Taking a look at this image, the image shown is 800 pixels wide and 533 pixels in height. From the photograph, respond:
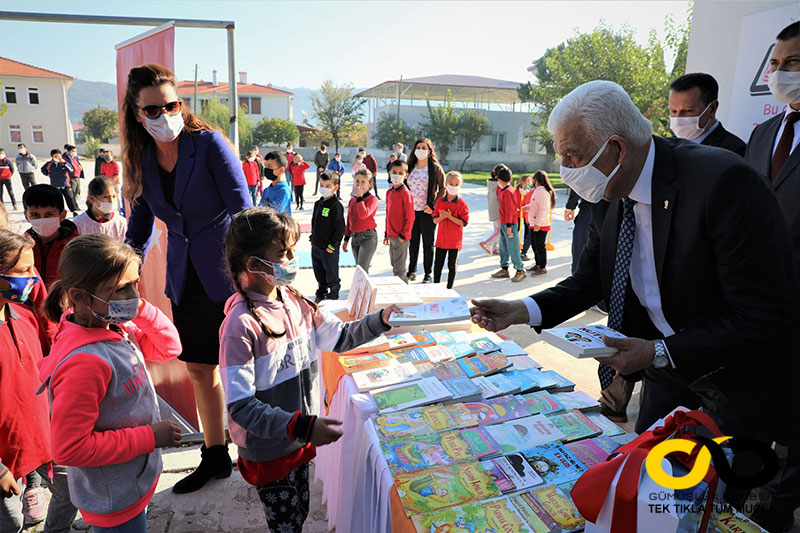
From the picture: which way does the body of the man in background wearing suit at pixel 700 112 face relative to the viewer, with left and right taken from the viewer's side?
facing the viewer and to the left of the viewer

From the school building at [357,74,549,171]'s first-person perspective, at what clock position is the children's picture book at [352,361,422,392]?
The children's picture book is roughly at 12 o'clock from the school building.

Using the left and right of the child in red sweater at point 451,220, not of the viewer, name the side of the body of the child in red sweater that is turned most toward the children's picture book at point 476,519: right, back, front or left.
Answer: front

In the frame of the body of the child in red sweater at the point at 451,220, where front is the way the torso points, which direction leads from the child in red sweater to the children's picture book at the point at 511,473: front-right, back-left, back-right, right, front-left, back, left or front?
front

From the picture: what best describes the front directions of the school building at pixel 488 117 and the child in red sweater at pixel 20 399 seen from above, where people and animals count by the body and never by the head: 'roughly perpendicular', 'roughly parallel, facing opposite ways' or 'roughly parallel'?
roughly perpendicular

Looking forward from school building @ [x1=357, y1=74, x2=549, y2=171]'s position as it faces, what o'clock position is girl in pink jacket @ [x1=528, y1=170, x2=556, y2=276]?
The girl in pink jacket is roughly at 12 o'clock from the school building.

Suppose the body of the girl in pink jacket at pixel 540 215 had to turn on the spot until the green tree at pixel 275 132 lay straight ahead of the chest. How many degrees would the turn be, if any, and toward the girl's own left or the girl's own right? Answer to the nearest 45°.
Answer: approximately 45° to the girl's own right

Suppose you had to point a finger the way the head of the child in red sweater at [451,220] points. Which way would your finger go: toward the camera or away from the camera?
toward the camera

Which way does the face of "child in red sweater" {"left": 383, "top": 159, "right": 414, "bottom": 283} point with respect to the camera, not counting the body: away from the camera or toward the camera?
toward the camera

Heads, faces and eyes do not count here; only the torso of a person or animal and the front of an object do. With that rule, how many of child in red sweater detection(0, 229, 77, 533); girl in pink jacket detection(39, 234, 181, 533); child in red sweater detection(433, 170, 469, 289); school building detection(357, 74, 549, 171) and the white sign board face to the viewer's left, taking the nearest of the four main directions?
0

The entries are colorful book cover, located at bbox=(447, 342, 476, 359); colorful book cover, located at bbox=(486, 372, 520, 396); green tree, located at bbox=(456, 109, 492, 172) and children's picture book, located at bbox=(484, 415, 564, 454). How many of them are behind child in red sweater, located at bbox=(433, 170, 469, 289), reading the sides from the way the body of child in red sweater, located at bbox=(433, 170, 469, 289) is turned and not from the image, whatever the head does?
1

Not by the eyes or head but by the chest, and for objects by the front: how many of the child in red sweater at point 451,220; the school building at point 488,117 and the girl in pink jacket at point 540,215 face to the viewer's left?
1

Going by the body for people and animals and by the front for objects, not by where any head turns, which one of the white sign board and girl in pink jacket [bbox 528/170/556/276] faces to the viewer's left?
the girl in pink jacket

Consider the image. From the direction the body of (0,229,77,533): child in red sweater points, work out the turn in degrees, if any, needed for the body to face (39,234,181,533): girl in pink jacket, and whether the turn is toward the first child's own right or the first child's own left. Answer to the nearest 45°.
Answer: approximately 45° to the first child's own right

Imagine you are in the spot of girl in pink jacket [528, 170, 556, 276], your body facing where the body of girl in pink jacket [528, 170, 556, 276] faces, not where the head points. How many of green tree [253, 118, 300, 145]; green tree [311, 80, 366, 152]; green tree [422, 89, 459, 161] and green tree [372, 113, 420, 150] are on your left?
0

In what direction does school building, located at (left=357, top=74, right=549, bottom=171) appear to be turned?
toward the camera

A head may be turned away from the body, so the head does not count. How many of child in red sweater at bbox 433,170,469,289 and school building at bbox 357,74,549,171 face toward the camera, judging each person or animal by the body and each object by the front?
2

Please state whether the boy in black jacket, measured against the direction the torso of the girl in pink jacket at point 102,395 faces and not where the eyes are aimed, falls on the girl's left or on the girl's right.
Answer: on the girl's left

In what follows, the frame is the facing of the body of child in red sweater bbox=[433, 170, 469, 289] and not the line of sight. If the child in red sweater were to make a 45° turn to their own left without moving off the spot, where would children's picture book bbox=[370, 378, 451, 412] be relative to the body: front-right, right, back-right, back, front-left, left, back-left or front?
front-right
